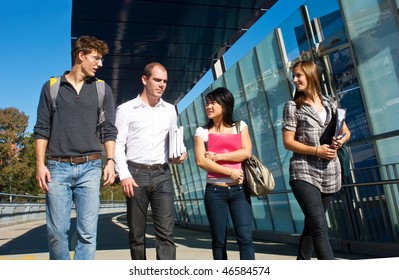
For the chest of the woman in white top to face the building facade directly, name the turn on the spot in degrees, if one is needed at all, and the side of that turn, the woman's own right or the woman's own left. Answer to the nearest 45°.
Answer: approximately 135° to the woman's own left

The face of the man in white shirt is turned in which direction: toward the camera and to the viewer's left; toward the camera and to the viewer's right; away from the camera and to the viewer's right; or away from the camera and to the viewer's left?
toward the camera and to the viewer's right

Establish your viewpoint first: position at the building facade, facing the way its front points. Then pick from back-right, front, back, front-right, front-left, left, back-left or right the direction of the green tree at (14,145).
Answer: right

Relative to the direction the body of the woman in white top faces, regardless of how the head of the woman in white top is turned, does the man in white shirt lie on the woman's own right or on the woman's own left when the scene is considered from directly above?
on the woman's own right

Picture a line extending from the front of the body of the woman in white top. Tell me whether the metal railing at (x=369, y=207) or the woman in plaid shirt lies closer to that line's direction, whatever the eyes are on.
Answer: the woman in plaid shirt

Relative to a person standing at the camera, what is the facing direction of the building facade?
facing the viewer and to the left of the viewer

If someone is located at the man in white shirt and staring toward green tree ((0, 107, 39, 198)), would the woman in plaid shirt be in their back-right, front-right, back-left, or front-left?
back-right

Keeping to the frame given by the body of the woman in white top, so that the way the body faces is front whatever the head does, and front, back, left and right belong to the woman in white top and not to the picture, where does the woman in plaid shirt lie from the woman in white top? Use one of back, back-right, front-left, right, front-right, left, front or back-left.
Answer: left

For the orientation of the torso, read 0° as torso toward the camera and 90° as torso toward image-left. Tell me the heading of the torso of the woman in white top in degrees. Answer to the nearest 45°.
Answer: approximately 0°

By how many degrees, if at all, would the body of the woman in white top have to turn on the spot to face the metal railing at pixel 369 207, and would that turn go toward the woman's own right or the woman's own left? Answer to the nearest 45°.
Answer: approximately 135° to the woman's own left

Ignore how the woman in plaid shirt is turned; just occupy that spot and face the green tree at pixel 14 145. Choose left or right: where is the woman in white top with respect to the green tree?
left

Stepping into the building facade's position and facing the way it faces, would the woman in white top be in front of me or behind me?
in front

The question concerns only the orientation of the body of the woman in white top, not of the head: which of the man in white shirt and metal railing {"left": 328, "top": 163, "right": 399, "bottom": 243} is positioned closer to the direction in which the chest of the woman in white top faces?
the man in white shirt

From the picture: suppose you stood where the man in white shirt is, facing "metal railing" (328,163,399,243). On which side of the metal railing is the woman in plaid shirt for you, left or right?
right
